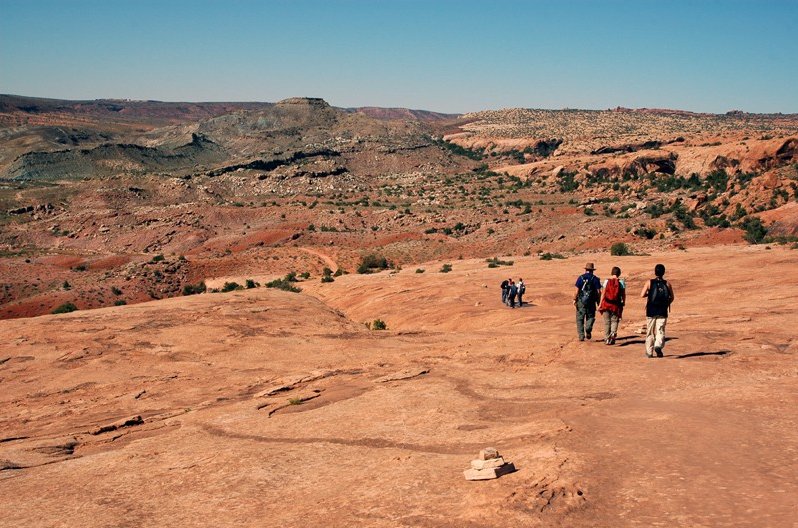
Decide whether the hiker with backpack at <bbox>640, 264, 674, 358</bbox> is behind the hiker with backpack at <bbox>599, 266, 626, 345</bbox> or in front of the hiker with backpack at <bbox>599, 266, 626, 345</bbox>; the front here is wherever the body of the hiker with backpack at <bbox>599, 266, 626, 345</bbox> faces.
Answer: behind

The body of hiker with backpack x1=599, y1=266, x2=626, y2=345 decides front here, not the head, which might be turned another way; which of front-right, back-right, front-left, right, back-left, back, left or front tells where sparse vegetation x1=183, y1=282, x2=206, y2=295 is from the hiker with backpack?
front-left

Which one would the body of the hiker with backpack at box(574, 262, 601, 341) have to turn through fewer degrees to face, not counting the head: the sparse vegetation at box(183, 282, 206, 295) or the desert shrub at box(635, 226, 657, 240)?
the desert shrub

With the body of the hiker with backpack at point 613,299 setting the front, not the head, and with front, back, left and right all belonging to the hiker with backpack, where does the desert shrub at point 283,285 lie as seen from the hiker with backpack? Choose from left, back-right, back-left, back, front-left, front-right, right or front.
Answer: front-left

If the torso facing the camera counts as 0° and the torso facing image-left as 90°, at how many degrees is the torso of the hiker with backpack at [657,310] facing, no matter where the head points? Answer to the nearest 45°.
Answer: approximately 180°

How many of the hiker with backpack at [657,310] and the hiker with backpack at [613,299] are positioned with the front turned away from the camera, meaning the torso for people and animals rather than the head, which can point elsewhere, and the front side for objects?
2

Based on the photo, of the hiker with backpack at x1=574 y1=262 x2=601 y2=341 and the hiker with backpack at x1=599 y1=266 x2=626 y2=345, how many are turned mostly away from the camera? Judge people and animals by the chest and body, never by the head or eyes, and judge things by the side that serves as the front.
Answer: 2

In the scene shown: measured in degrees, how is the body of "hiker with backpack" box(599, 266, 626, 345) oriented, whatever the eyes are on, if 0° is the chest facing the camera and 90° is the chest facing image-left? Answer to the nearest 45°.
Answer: approximately 180°

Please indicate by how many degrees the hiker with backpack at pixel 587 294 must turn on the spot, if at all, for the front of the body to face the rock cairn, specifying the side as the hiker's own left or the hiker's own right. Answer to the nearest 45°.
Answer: approximately 180°

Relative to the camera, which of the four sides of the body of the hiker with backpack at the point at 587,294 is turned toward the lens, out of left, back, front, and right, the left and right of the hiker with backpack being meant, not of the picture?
back

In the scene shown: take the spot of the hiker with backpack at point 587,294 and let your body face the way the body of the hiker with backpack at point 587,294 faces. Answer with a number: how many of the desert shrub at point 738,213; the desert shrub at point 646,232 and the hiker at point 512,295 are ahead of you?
3

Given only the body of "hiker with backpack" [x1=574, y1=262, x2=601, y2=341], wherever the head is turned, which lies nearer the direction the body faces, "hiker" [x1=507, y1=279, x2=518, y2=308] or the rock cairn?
the hiker
